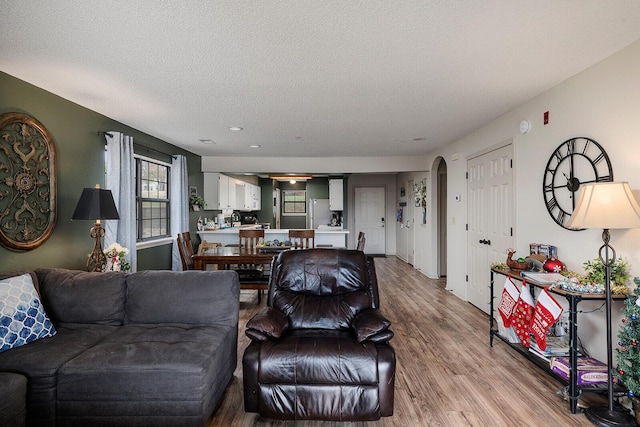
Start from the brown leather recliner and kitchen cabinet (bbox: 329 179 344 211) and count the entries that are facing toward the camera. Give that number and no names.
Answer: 2

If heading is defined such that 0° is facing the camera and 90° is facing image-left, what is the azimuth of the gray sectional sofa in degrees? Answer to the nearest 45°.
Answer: approximately 0°

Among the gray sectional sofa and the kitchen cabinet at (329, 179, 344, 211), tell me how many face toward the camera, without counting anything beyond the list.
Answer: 2

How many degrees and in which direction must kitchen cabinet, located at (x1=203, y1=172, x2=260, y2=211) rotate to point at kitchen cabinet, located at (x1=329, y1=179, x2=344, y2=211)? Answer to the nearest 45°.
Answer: approximately 45° to its left
